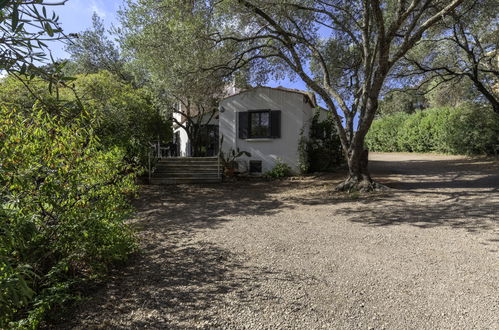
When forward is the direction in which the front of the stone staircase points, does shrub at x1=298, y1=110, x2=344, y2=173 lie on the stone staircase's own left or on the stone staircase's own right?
on the stone staircase's own left

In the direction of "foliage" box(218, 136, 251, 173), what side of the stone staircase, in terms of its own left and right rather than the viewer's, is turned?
left

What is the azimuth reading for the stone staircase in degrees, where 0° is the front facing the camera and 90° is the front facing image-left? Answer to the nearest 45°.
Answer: approximately 0°

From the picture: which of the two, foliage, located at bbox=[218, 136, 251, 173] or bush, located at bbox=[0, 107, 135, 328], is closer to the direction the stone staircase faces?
the bush

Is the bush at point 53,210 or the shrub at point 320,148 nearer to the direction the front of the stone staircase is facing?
the bush

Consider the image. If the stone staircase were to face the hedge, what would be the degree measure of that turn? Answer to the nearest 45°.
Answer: approximately 90° to its left
